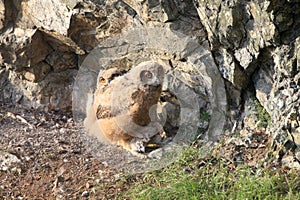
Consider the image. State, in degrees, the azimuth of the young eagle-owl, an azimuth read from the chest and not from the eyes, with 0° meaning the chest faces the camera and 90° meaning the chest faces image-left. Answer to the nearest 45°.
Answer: approximately 315°

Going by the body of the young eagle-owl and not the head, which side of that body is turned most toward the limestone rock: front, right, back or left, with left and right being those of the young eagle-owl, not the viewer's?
back
